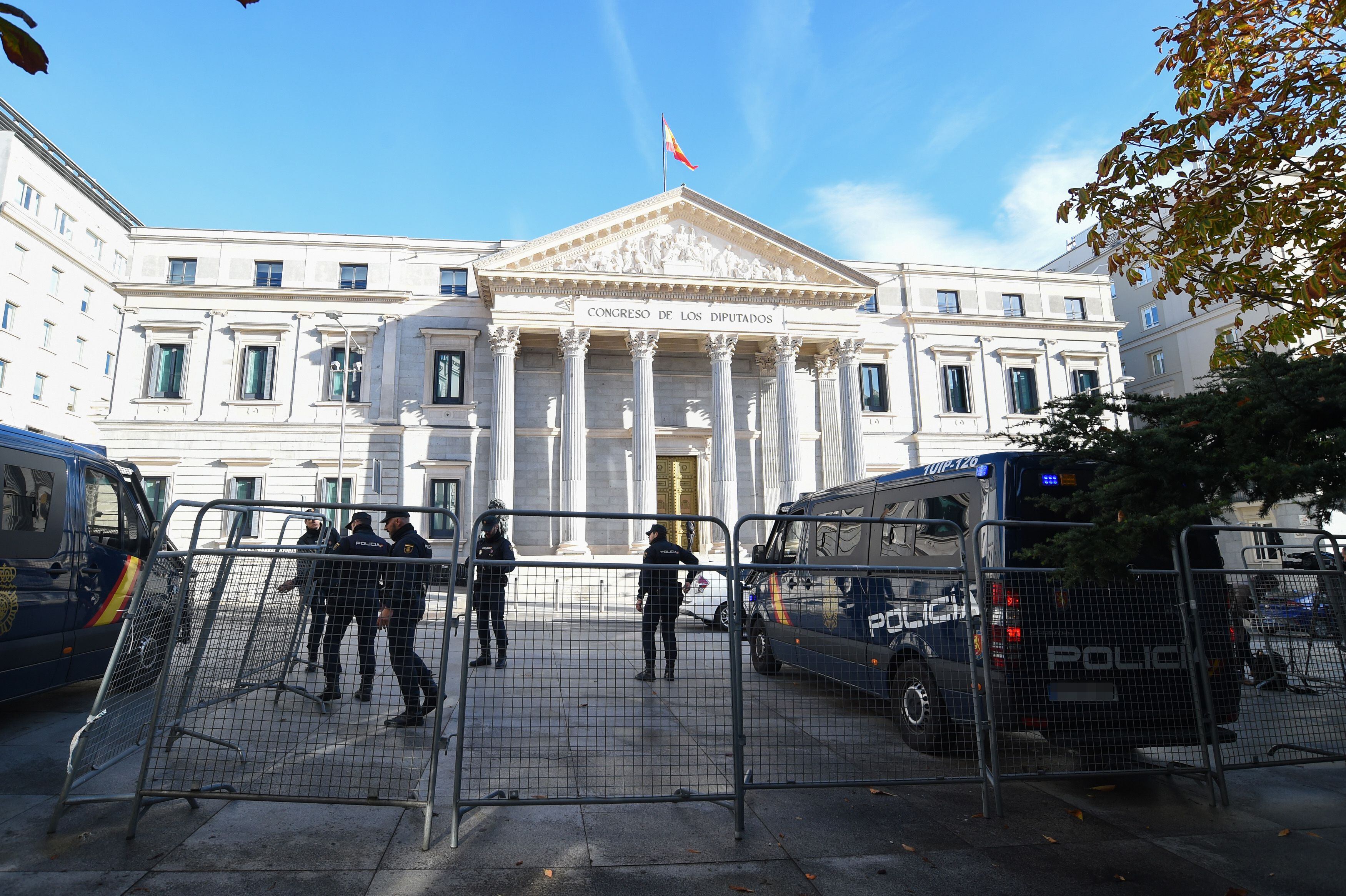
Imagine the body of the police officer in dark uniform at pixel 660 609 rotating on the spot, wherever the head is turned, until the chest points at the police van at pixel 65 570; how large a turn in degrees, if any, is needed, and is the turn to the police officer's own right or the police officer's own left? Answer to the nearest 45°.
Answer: approximately 45° to the police officer's own left

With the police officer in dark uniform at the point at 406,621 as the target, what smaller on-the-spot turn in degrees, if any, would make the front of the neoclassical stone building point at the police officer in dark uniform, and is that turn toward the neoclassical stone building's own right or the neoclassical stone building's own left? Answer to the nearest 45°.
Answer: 0° — it already faces them

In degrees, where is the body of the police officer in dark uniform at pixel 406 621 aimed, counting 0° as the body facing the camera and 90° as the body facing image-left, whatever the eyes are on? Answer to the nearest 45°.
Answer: approximately 90°

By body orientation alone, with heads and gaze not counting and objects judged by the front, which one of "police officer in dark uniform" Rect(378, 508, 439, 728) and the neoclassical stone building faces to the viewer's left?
the police officer in dark uniform

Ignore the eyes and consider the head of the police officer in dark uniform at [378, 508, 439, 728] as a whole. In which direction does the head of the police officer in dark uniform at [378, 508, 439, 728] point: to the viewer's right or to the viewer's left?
to the viewer's left

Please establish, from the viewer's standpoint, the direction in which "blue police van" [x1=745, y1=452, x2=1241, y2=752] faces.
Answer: facing away from the viewer and to the left of the viewer

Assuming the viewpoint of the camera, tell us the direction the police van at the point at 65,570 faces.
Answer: facing away from the viewer and to the right of the viewer

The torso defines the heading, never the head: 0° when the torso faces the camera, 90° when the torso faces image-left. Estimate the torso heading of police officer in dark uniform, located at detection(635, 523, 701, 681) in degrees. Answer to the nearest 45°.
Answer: approximately 135°

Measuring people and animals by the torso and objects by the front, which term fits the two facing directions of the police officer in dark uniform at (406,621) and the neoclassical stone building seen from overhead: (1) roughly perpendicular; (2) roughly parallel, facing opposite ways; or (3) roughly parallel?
roughly perpendicular

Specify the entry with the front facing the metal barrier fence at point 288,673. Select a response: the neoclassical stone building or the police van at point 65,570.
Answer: the neoclassical stone building

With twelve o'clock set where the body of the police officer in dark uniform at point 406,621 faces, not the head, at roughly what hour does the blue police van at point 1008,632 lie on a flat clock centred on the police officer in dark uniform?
The blue police van is roughly at 7 o'clock from the police officer in dark uniform.

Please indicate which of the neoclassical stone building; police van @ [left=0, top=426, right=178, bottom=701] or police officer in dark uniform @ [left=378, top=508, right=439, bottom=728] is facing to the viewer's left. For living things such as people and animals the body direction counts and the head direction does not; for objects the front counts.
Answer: the police officer in dark uniform
